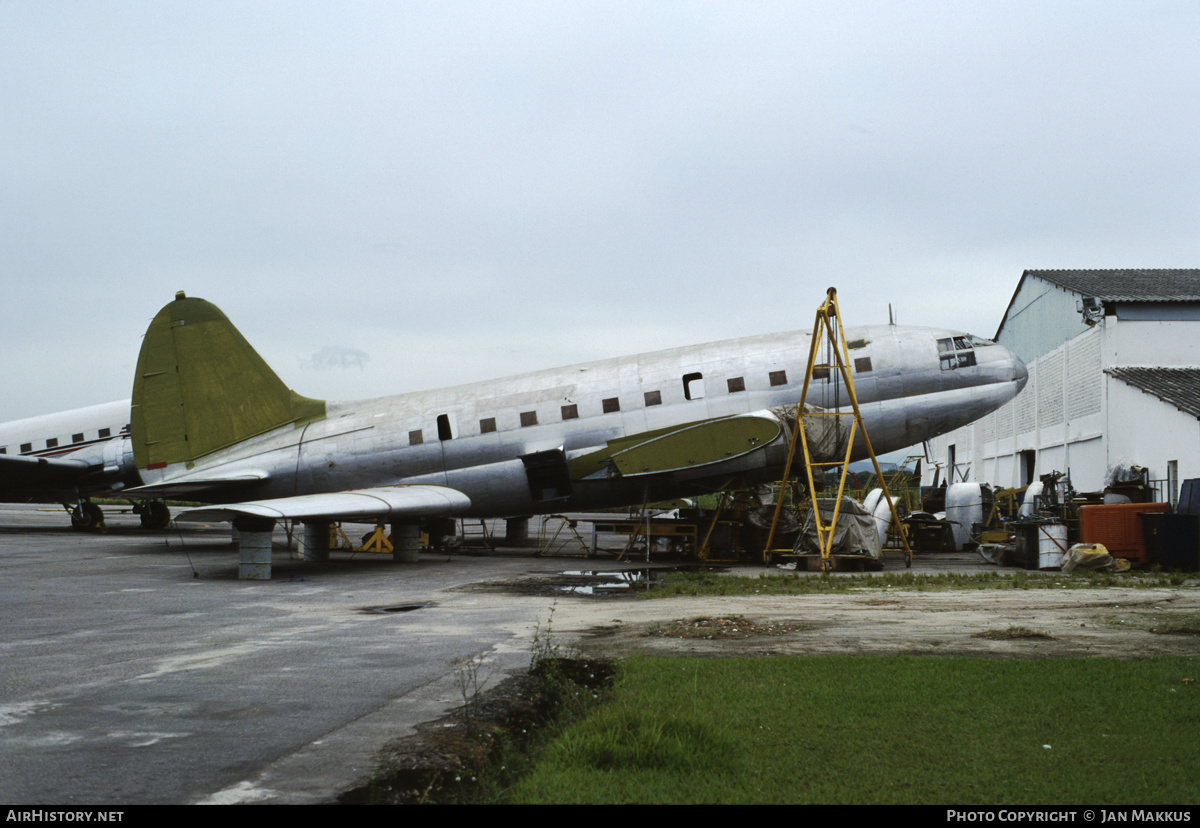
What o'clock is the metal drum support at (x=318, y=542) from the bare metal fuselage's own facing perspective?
The metal drum support is roughly at 6 o'clock from the bare metal fuselage.

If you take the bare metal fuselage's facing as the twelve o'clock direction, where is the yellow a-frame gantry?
The yellow a-frame gantry is roughly at 1 o'clock from the bare metal fuselage.

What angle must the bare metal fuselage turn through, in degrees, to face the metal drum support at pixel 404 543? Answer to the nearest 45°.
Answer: approximately 180°

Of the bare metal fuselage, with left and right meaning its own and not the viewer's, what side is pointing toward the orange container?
front

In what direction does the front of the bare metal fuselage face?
to the viewer's right

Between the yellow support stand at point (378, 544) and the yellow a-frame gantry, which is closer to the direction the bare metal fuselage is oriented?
the yellow a-frame gantry

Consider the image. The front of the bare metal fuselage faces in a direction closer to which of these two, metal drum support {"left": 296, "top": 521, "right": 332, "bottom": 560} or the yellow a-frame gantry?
the yellow a-frame gantry

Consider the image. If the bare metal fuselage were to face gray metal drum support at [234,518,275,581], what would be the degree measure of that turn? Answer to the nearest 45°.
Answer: approximately 135° to its right
